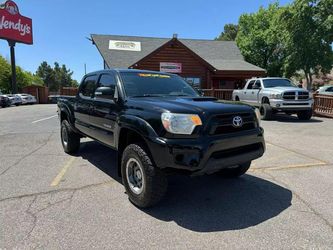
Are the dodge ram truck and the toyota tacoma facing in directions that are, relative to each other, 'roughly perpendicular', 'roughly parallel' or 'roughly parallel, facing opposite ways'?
roughly parallel

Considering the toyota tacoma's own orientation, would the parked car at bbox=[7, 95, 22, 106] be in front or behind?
behind

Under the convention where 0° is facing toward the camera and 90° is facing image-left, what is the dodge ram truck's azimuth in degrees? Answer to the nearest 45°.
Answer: approximately 315°

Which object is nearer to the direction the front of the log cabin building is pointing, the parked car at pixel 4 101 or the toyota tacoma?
the toyota tacoma

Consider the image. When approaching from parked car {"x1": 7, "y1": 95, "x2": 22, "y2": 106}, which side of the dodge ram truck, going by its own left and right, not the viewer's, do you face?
back

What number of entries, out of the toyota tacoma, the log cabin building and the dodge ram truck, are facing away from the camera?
0

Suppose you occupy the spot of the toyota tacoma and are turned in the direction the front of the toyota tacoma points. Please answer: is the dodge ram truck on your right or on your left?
on your left

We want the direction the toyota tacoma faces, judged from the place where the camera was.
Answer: facing the viewer and to the right of the viewer

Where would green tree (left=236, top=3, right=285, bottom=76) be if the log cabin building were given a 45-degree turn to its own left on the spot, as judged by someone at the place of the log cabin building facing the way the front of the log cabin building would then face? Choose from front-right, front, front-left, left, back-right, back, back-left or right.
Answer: left

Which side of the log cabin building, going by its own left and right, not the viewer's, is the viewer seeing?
front

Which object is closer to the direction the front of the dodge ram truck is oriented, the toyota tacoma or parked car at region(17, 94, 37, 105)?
the toyota tacoma

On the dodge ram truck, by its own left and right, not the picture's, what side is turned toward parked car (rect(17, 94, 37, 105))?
back

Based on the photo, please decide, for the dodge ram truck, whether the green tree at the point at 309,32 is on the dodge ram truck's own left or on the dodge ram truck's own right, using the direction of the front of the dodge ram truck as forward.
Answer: on the dodge ram truck's own left
